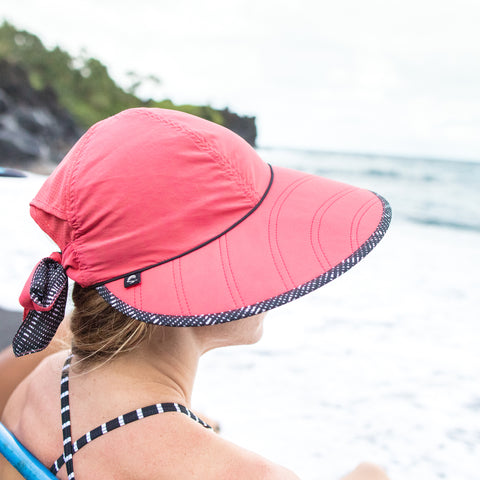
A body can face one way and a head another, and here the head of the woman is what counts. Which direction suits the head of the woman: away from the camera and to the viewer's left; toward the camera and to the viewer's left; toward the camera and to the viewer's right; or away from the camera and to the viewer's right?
away from the camera and to the viewer's right

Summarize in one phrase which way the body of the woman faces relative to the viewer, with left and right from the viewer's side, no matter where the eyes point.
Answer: facing away from the viewer and to the right of the viewer

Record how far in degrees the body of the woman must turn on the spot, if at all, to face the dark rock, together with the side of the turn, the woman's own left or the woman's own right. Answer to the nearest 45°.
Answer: approximately 45° to the woman's own left
